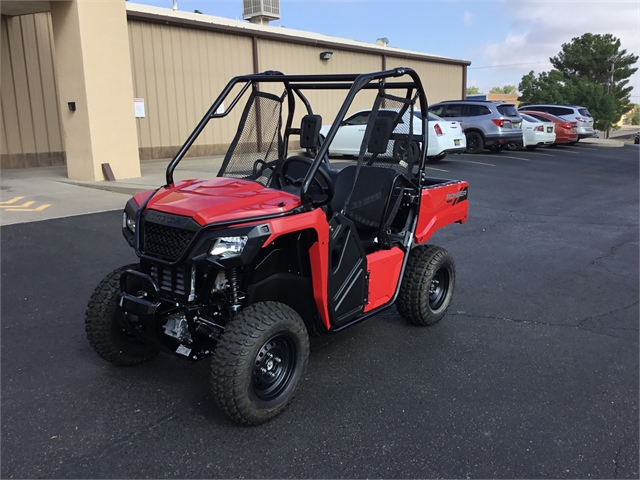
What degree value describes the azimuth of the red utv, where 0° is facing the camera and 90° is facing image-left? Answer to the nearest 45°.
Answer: approximately 45°

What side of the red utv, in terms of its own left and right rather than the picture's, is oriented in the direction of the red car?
back

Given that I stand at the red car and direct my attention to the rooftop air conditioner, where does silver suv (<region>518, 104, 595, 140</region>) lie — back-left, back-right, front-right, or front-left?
back-right

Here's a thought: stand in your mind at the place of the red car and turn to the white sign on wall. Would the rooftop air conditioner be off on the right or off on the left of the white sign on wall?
right

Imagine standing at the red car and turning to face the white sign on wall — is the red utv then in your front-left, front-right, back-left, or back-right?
front-left

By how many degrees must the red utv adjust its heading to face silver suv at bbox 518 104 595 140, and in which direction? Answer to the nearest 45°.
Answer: approximately 180°

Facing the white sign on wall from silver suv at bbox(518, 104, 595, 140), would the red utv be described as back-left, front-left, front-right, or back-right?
front-left

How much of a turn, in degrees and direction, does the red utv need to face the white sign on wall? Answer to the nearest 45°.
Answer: approximately 135° to its right

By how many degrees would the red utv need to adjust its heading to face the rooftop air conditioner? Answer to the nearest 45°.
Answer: approximately 135° to its right
